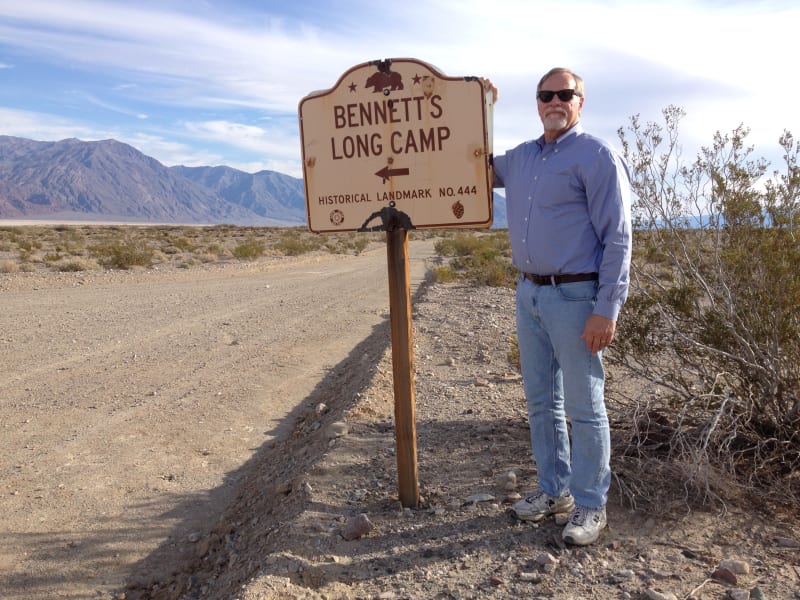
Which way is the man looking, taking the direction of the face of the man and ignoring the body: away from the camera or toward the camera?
toward the camera

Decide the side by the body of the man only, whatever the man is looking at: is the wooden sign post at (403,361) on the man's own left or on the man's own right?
on the man's own right

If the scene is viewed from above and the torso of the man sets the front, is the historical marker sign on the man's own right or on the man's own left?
on the man's own right

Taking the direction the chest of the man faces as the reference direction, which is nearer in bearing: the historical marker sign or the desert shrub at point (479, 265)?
the historical marker sign

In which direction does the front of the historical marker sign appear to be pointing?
toward the camera

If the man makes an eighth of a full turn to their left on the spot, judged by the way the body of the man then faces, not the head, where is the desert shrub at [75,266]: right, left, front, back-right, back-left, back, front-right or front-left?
back-right

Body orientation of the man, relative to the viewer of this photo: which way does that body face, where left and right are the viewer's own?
facing the viewer and to the left of the viewer

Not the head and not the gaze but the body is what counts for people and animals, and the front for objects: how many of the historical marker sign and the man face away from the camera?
0

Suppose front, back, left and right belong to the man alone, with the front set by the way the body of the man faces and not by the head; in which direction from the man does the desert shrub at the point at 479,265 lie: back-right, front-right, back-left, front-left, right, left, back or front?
back-right

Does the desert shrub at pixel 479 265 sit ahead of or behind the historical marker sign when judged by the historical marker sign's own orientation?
behind

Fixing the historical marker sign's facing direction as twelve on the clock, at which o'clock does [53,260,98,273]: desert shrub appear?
The desert shrub is roughly at 5 o'clock from the historical marker sign.

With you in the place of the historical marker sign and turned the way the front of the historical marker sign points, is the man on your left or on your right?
on your left

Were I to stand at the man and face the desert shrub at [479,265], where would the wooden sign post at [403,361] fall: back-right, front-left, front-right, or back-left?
front-left
